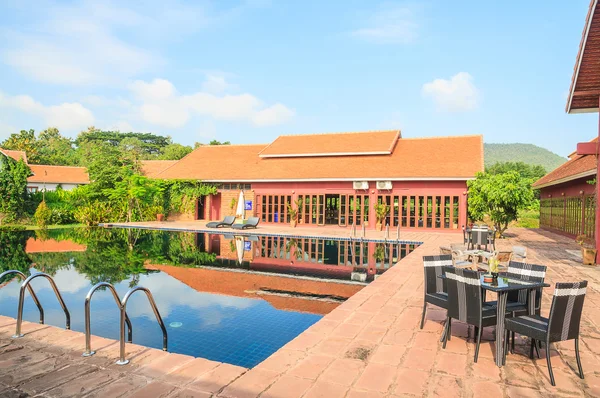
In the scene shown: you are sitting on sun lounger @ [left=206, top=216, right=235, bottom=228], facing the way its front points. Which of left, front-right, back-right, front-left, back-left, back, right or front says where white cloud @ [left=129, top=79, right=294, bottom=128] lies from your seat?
back-right

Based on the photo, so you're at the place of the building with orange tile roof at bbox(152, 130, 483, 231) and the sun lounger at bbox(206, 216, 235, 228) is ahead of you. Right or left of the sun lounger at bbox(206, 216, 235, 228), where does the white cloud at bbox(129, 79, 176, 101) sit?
right

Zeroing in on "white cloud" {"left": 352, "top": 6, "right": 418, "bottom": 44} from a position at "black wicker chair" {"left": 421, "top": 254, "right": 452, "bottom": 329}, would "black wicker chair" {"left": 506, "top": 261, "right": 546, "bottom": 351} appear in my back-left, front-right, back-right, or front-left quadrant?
back-right

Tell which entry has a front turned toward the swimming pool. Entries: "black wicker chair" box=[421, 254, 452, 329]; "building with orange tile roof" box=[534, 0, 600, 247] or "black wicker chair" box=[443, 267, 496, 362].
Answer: the building with orange tile roof

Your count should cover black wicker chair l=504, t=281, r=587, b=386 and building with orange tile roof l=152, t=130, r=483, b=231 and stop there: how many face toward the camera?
1

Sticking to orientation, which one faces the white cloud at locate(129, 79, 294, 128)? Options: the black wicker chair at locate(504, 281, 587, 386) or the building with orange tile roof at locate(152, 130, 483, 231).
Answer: the black wicker chair

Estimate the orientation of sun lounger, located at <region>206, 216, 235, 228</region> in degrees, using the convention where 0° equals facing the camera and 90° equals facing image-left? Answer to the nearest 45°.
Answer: approximately 45°

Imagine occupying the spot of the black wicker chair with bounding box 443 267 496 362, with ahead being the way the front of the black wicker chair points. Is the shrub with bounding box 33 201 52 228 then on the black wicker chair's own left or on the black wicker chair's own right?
on the black wicker chair's own left

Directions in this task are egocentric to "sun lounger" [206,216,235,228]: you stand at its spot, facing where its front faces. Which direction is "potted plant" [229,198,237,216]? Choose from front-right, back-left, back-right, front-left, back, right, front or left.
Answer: back-right

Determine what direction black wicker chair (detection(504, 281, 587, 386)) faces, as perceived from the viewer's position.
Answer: facing away from the viewer and to the left of the viewer

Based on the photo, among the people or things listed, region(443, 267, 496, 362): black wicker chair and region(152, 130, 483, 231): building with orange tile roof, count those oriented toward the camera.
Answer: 1

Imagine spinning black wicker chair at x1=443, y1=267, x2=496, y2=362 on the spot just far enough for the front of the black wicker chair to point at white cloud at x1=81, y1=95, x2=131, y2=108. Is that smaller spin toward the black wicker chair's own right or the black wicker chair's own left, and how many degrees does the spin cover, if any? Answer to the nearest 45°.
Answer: approximately 90° to the black wicker chair's own left
